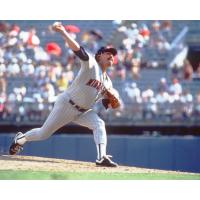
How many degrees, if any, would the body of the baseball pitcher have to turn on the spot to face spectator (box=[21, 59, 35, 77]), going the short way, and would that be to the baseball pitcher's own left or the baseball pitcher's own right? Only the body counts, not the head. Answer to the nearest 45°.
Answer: approximately 135° to the baseball pitcher's own left

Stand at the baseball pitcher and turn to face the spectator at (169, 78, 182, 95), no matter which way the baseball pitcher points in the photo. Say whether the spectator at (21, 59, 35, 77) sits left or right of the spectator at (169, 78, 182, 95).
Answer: left

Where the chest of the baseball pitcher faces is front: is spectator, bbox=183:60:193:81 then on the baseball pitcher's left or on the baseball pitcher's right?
on the baseball pitcher's left

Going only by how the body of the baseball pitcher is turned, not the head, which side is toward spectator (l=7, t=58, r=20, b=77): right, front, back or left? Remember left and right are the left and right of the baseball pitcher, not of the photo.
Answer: back

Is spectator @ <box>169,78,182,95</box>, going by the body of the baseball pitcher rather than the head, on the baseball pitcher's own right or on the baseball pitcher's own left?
on the baseball pitcher's own left
